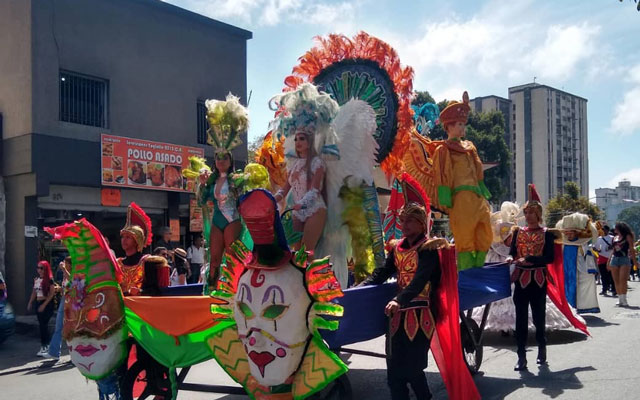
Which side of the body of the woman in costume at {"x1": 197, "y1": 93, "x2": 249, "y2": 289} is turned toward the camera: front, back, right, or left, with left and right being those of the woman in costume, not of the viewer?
front

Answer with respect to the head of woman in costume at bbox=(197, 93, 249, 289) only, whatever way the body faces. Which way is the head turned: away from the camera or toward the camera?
toward the camera

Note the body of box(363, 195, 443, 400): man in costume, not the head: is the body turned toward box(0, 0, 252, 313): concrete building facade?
no

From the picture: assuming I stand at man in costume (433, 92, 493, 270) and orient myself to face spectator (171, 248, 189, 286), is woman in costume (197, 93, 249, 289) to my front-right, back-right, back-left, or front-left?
front-left

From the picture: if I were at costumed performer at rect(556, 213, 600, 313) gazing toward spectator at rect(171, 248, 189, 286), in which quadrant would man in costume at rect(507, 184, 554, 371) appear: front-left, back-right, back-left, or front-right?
front-left

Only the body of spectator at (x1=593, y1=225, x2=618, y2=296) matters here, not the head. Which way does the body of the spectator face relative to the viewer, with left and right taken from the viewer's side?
facing the viewer and to the left of the viewer

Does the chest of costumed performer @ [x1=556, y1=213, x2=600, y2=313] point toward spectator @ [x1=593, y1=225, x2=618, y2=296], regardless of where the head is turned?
no

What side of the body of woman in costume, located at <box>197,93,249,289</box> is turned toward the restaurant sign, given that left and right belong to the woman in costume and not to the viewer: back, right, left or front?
back

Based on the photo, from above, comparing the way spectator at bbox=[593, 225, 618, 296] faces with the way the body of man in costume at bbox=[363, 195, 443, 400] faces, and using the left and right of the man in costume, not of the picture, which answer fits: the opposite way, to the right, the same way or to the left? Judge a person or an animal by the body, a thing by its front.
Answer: the same way

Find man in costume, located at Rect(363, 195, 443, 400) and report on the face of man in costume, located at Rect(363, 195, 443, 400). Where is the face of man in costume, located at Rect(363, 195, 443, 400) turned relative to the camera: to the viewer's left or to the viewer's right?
to the viewer's left

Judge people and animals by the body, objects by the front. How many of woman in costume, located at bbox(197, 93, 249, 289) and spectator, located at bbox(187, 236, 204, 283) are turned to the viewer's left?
0

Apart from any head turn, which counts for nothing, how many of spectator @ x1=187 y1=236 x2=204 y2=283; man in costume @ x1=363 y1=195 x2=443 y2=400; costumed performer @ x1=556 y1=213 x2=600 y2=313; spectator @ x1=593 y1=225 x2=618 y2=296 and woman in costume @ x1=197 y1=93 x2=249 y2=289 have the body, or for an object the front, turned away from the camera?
0
